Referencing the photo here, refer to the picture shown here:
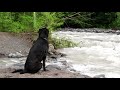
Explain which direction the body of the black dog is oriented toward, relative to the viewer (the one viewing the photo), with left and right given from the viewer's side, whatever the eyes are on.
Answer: facing away from the viewer and to the right of the viewer

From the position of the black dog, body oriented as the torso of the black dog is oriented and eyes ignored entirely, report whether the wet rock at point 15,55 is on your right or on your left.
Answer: on your left
